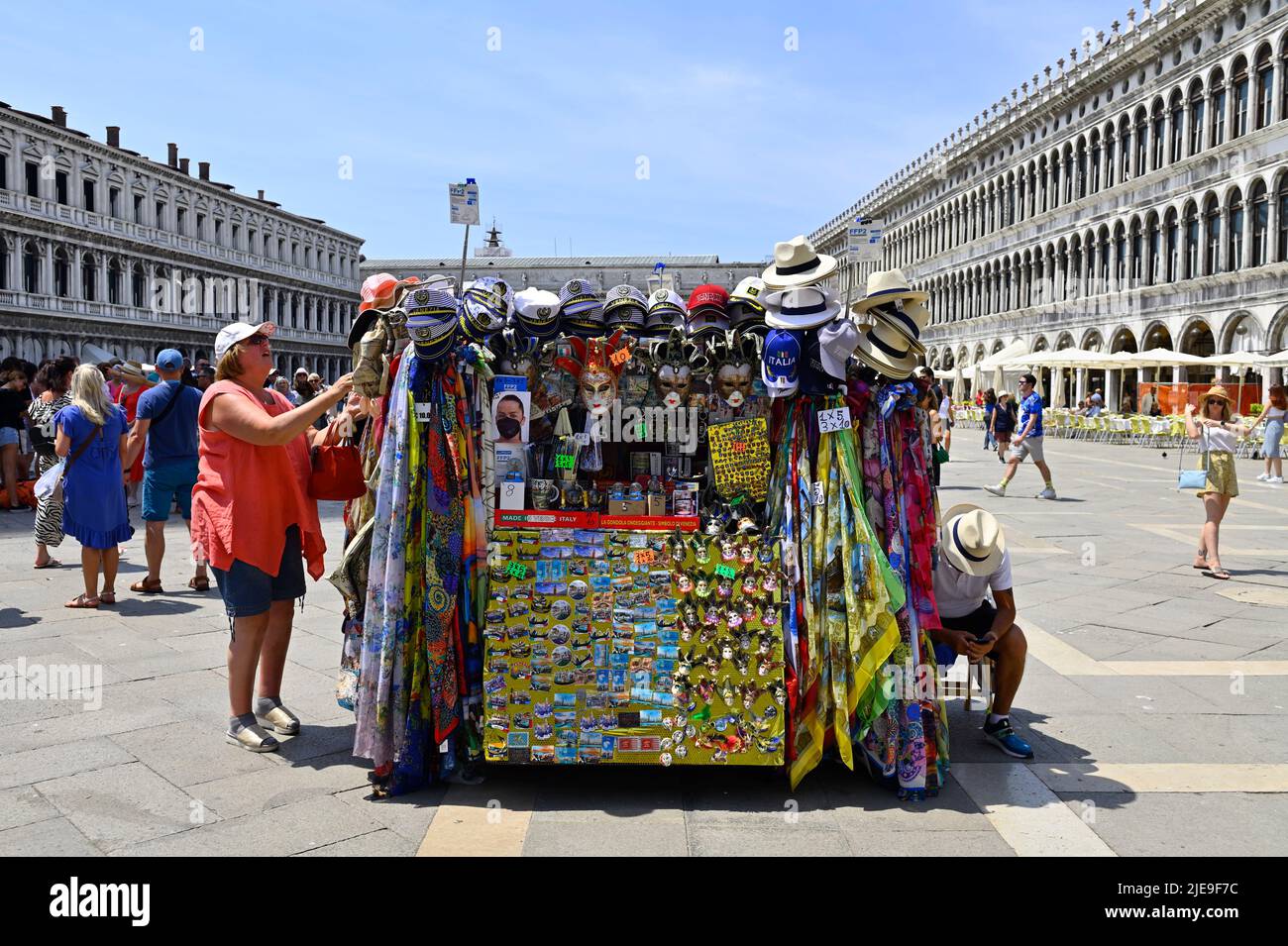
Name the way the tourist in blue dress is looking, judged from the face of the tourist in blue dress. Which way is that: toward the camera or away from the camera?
away from the camera

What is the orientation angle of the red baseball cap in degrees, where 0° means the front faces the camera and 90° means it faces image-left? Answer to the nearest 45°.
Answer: approximately 0°

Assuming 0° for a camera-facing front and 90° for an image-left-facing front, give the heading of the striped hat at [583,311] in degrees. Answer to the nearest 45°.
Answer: approximately 0°

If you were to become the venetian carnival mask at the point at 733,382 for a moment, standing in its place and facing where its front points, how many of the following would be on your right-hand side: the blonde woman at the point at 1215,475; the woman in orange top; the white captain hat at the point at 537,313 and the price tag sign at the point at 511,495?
3

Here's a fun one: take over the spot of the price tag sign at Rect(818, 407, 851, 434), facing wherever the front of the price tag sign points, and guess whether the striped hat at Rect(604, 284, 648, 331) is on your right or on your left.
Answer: on your right

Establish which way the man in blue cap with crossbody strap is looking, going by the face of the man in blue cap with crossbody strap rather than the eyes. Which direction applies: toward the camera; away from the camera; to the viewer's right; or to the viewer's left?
away from the camera
